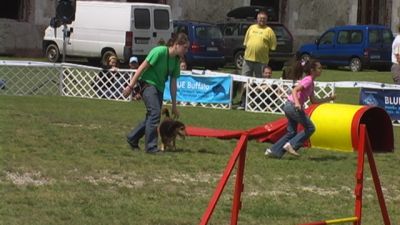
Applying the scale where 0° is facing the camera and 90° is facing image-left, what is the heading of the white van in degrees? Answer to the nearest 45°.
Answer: approximately 135°

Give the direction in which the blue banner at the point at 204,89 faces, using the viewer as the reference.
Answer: facing the viewer

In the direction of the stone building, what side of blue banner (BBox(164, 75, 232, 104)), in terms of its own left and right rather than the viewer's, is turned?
back

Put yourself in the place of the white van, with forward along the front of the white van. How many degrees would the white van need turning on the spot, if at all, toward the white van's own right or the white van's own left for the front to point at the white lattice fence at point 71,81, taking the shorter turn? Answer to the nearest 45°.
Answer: approximately 135° to the white van's own left

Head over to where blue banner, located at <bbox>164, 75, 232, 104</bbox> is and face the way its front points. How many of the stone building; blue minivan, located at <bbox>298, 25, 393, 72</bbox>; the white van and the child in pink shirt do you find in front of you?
1

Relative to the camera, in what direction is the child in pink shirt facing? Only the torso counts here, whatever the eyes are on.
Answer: to the viewer's right

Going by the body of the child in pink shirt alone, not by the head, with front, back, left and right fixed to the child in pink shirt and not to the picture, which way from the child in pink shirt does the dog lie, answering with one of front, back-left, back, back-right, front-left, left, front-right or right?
back

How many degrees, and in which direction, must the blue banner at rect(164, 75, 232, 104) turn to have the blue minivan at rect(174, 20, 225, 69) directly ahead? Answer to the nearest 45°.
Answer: approximately 180°

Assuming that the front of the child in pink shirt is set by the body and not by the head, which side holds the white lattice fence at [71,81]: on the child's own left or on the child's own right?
on the child's own left

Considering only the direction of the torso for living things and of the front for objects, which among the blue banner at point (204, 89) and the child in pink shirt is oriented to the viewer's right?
the child in pink shirt
